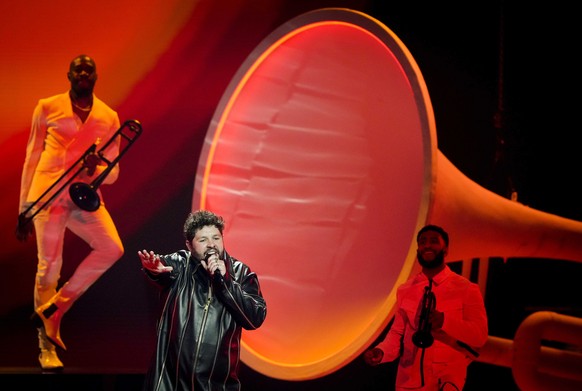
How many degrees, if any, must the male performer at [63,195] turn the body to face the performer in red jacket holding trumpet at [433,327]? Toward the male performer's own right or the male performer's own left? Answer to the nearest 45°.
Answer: approximately 45° to the male performer's own left

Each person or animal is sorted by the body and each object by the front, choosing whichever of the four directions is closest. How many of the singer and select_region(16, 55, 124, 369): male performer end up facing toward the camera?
2

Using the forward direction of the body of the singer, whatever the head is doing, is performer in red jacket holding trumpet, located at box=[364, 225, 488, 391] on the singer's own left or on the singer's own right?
on the singer's own left

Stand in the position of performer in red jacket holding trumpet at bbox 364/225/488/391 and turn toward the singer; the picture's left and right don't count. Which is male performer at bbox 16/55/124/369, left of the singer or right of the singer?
right

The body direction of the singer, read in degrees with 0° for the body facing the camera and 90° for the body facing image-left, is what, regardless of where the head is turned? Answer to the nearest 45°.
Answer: approximately 0°
